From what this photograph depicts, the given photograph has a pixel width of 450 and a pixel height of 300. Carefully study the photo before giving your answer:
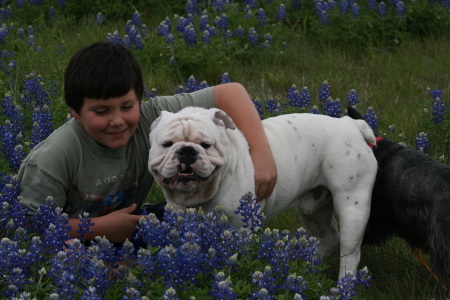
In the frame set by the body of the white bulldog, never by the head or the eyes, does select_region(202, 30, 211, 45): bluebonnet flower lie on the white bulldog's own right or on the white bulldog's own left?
on the white bulldog's own right

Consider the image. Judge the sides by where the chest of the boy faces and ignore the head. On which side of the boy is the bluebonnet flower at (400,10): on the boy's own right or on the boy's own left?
on the boy's own left

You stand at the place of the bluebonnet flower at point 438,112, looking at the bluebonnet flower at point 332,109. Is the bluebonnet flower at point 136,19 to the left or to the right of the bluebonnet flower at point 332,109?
right

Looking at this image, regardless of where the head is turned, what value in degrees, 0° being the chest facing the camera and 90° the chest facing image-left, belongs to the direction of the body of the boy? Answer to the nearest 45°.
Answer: approximately 315°

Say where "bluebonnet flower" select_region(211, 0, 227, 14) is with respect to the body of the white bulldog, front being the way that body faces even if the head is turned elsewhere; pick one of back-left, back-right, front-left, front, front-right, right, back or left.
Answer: right

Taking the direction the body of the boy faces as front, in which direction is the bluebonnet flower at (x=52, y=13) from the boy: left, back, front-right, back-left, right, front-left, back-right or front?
back-left

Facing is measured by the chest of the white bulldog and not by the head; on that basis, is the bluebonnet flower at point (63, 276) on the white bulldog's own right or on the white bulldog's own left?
on the white bulldog's own left

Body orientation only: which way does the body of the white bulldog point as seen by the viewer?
to the viewer's left

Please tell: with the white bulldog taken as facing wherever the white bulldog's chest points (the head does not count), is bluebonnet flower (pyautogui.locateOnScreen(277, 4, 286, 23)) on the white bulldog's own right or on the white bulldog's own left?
on the white bulldog's own right

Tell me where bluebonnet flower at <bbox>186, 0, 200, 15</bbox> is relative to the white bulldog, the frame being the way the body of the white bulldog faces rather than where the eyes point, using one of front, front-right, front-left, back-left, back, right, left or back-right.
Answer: right

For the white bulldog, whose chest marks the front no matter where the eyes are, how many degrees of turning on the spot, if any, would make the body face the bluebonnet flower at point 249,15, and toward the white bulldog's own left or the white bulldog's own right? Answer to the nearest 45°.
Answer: approximately 90° to the white bulldog's own right

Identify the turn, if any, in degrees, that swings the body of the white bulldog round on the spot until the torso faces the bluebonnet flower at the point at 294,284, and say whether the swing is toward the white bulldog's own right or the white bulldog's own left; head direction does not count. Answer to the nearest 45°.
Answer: approximately 90° to the white bulldog's own left

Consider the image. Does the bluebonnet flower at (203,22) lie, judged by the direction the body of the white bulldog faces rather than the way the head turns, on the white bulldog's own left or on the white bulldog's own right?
on the white bulldog's own right

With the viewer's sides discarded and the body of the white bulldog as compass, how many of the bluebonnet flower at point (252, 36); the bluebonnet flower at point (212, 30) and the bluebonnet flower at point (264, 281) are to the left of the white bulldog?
1

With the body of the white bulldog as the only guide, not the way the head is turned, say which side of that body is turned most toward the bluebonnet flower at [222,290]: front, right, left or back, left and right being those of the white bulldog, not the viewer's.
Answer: left
